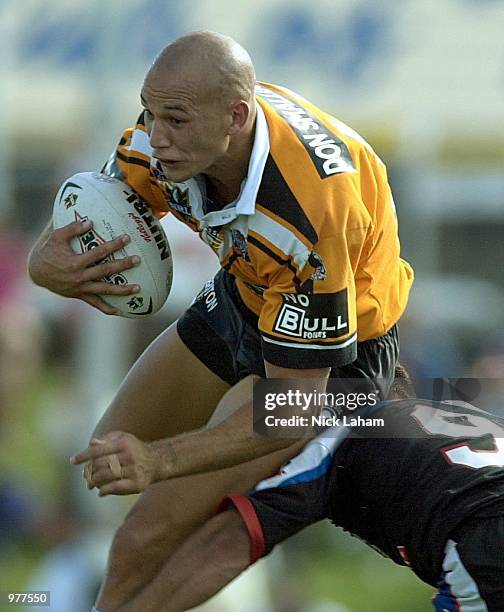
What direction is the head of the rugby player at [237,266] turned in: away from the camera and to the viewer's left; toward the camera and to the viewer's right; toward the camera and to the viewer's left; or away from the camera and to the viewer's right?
toward the camera and to the viewer's left

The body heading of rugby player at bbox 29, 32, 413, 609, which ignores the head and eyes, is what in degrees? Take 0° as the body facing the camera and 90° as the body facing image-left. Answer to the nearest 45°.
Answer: approximately 45°
